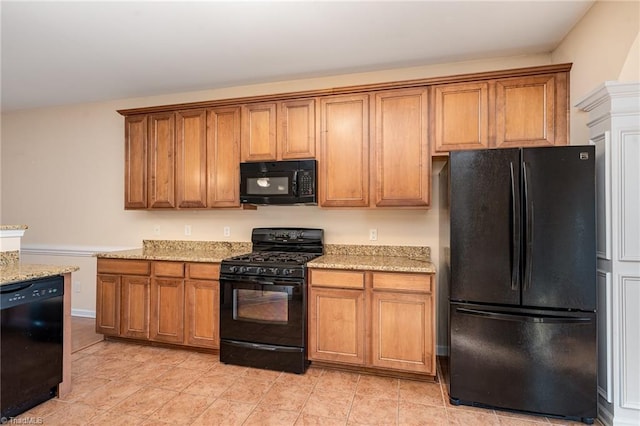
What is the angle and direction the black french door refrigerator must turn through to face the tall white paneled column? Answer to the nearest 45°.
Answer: approximately 90° to its left

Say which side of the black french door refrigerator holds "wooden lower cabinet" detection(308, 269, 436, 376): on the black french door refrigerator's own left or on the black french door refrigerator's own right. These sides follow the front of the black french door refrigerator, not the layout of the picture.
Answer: on the black french door refrigerator's own right

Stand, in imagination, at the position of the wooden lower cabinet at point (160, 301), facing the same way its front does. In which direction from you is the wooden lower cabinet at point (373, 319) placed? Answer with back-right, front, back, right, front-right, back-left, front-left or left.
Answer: left

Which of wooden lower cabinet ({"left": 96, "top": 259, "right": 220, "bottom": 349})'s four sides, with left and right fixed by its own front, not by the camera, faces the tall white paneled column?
left

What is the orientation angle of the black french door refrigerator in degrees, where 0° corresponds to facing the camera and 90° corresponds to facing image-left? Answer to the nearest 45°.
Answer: approximately 0°

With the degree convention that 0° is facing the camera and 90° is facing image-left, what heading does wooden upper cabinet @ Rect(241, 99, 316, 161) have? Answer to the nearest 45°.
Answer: approximately 0°

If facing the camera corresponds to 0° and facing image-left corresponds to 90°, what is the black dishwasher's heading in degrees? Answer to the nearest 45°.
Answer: approximately 315°
